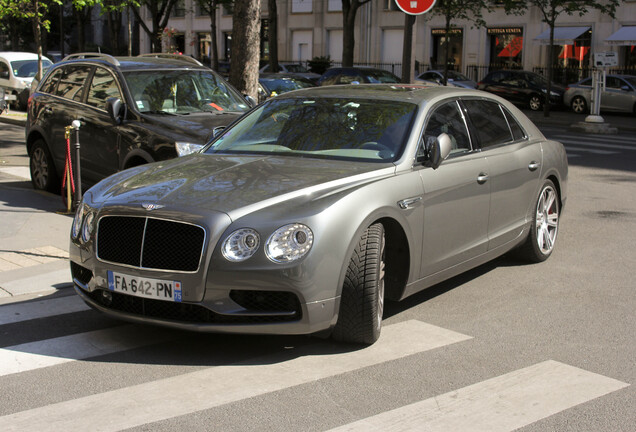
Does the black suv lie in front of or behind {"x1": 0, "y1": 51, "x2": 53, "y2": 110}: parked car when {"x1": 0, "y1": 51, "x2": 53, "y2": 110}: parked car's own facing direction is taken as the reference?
in front

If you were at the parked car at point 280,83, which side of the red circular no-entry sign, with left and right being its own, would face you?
back

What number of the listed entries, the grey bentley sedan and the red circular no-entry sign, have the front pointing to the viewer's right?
0

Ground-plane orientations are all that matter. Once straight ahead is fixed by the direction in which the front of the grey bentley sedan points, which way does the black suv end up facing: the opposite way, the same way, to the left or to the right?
to the left

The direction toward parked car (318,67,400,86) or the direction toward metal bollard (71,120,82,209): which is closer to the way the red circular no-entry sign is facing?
the metal bollard

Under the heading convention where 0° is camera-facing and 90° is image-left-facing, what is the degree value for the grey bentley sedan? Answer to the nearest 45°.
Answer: approximately 45°
